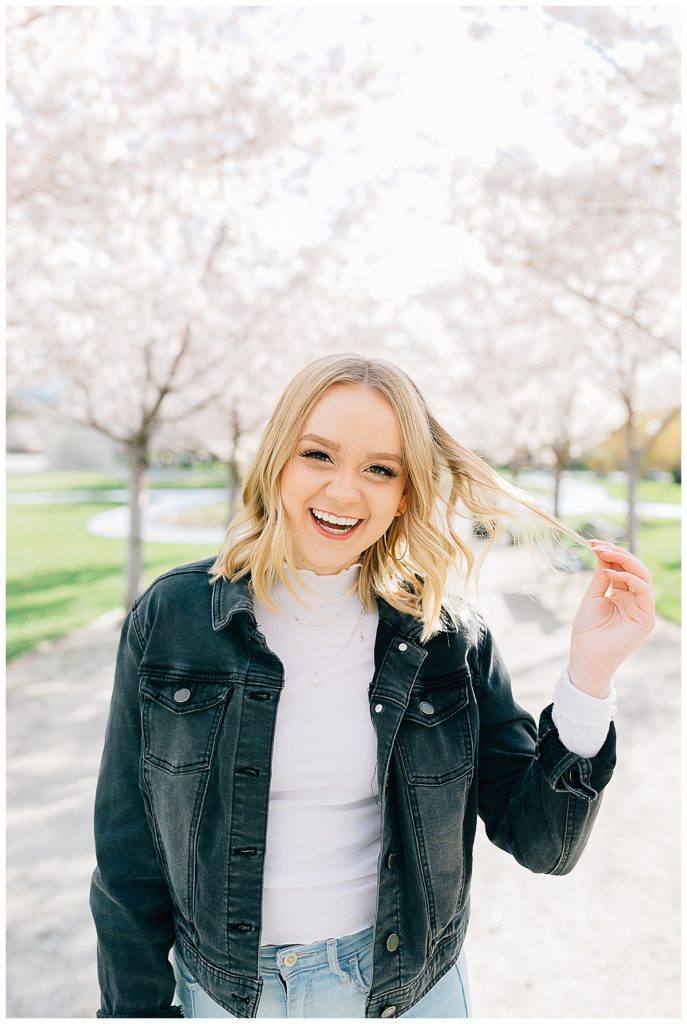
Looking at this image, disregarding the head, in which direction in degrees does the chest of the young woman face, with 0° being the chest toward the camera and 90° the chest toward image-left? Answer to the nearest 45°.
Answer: approximately 0°

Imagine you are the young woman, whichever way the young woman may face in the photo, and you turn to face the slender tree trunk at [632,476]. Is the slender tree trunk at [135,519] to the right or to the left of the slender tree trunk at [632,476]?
left

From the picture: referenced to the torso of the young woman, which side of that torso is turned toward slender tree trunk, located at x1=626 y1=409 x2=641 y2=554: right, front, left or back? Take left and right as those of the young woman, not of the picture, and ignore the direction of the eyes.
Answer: back

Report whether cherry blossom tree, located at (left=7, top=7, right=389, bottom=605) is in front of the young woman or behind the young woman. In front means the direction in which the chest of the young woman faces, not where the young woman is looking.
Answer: behind

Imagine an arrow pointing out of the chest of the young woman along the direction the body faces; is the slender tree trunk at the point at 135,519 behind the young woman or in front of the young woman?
behind
